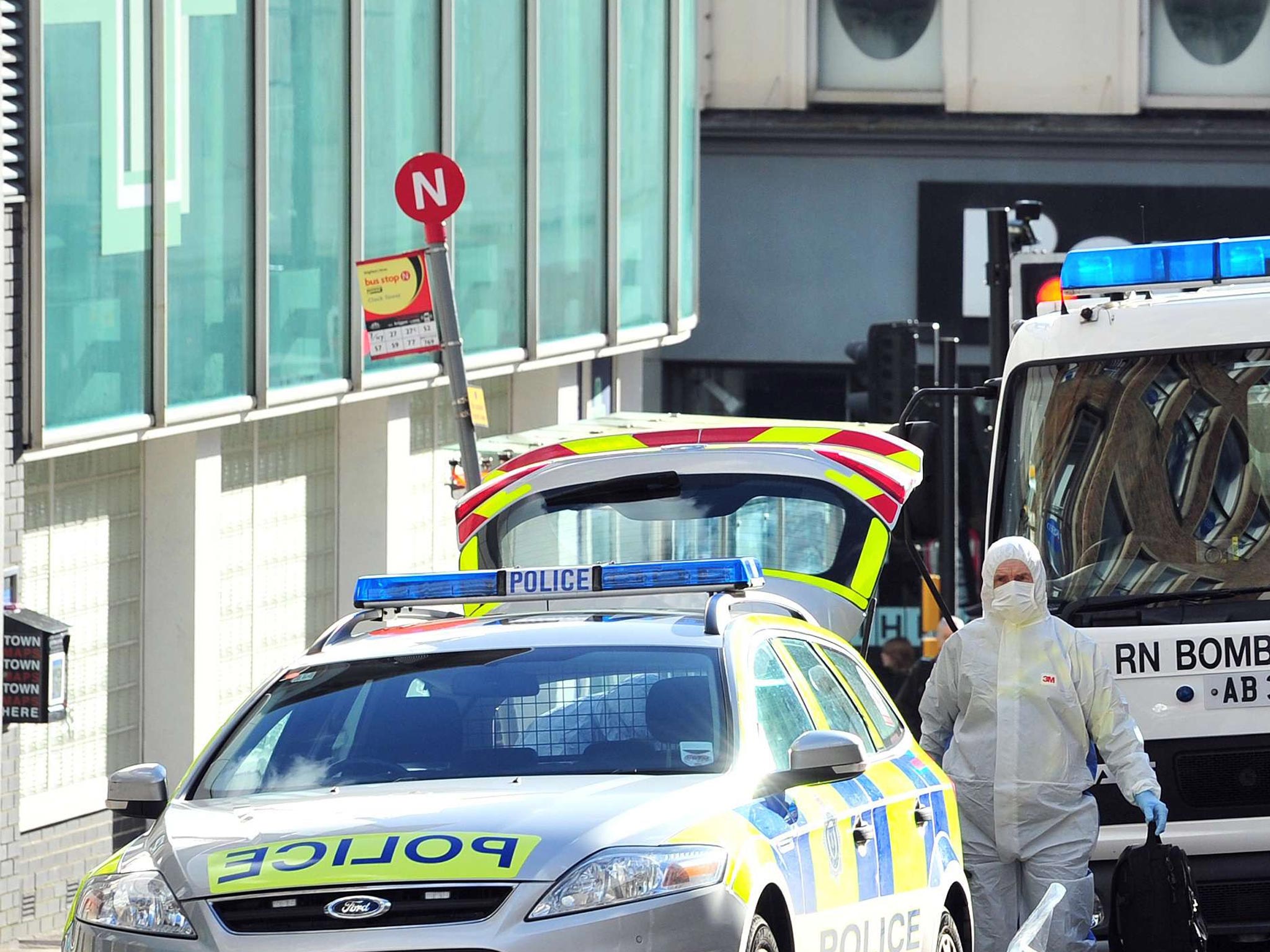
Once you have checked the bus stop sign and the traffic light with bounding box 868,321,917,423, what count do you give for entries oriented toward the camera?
1

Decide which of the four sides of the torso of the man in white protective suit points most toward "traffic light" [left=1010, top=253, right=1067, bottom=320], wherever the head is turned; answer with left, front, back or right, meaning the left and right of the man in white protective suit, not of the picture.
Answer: back

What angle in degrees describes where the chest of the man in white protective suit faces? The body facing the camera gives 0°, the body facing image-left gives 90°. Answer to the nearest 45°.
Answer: approximately 0°

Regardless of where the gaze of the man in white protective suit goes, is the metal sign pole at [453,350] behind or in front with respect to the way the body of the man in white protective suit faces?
behind

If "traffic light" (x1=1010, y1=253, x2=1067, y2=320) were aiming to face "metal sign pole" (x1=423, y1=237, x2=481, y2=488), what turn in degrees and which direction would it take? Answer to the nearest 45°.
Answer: approximately 45° to its right

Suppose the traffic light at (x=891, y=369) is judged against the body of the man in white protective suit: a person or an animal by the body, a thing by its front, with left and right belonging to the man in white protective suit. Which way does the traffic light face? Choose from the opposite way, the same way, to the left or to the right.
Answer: to the right

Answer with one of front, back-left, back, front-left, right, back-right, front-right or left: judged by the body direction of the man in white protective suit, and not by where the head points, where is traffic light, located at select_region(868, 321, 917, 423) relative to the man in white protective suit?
back

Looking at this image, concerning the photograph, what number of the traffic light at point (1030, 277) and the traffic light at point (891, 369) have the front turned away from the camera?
1

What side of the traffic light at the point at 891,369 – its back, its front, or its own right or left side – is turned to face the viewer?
back

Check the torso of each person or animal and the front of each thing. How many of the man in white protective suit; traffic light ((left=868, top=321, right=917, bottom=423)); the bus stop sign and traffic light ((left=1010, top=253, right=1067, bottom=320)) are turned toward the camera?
3

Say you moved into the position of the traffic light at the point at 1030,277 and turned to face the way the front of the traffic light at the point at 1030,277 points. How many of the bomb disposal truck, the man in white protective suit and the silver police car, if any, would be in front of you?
3

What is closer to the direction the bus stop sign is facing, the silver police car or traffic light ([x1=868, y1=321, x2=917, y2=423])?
the silver police car
